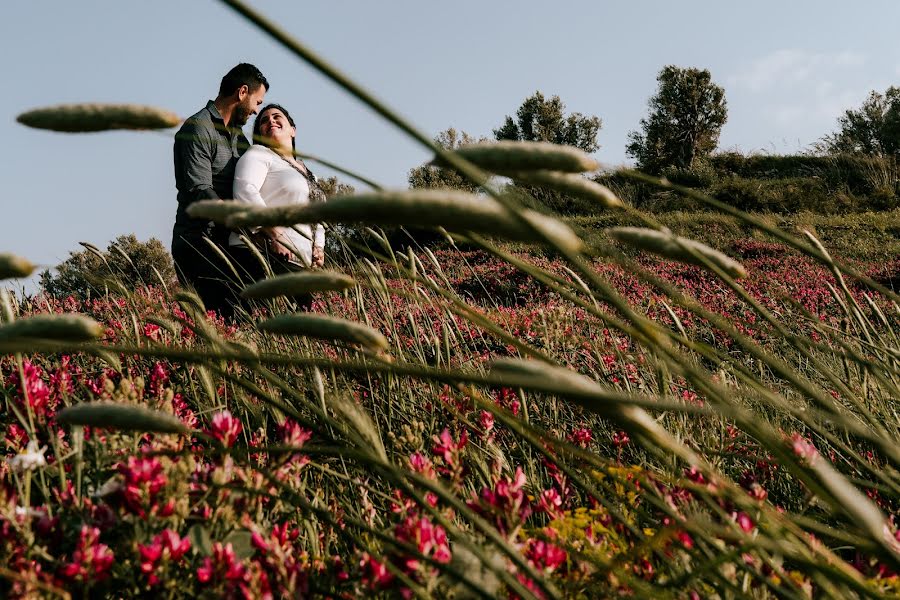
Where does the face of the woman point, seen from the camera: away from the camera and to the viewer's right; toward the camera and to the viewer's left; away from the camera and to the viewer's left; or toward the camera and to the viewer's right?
toward the camera and to the viewer's left

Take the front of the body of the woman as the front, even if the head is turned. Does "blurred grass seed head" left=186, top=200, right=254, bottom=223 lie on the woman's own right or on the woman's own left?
on the woman's own right

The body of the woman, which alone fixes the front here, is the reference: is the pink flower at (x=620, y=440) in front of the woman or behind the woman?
in front

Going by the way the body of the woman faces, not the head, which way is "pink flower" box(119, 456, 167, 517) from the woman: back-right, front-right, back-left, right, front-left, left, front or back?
front-right

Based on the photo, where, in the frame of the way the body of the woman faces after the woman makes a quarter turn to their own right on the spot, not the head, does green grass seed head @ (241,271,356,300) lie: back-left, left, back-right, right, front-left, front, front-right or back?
front-left

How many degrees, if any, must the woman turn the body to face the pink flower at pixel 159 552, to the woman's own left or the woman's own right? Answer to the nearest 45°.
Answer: approximately 45° to the woman's own right

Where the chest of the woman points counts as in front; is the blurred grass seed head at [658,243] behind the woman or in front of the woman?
in front

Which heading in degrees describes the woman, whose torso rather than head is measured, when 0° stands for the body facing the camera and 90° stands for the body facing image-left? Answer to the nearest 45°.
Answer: approximately 315°

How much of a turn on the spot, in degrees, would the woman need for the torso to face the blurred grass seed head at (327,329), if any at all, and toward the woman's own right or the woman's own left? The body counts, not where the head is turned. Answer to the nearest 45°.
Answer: approximately 45° to the woman's own right
